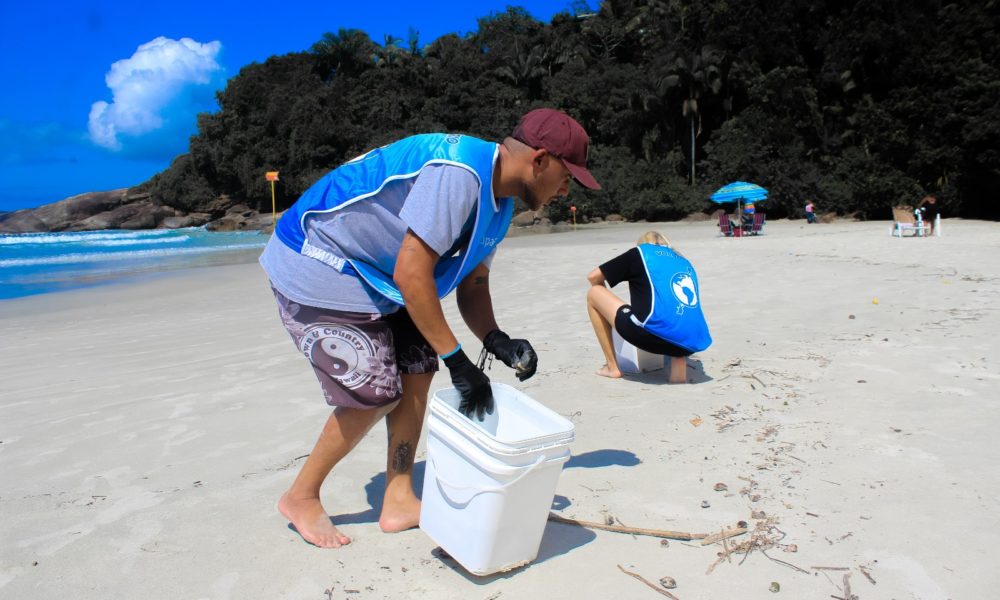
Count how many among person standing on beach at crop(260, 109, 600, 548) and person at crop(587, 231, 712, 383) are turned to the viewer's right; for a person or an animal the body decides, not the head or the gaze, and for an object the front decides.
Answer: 1

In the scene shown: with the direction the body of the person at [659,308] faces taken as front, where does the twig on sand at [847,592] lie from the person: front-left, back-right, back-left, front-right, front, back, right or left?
back-left

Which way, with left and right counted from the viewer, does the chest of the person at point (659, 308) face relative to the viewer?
facing away from the viewer and to the left of the viewer

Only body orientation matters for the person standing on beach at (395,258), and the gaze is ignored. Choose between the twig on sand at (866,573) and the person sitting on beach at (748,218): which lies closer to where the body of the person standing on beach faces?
the twig on sand

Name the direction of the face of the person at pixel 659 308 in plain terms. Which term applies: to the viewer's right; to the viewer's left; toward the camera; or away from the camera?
away from the camera

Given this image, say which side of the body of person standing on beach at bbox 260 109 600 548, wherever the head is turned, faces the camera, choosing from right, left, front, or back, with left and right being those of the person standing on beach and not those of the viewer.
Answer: right

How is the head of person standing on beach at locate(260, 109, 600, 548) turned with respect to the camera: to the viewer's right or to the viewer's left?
to the viewer's right

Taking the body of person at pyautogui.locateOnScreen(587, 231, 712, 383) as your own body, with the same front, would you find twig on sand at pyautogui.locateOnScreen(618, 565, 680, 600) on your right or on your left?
on your left

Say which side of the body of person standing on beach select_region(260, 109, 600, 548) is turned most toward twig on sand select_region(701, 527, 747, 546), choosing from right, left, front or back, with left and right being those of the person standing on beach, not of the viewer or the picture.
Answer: front

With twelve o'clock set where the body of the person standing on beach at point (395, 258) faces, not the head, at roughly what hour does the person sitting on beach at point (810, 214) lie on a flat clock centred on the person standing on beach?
The person sitting on beach is roughly at 10 o'clock from the person standing on beach.

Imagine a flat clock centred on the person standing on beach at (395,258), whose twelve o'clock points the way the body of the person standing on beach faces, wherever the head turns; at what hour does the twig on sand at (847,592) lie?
The twig on sand is roughly at 1 o'clock from the person standing on beach.
